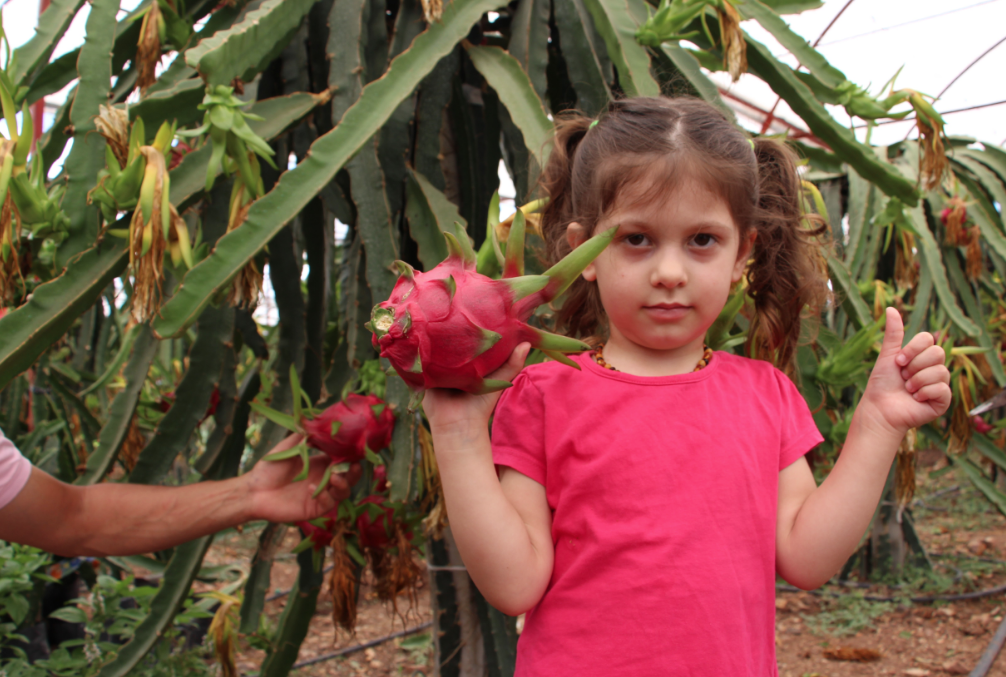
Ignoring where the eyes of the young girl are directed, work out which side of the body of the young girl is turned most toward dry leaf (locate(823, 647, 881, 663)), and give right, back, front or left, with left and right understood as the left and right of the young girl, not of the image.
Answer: back

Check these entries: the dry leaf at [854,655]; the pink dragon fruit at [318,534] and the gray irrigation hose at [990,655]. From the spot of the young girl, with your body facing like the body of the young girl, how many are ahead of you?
0

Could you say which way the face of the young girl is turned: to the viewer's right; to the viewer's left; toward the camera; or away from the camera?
toward the camera

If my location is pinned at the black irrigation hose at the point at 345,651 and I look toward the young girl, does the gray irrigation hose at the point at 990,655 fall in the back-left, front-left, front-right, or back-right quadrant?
front-left

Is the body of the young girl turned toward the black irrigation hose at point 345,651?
no

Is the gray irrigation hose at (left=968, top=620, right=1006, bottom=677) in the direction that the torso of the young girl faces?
no

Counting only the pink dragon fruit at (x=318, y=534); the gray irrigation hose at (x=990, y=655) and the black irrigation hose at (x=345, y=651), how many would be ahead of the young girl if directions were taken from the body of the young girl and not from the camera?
0

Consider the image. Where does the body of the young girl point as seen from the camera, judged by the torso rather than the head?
toward the camera

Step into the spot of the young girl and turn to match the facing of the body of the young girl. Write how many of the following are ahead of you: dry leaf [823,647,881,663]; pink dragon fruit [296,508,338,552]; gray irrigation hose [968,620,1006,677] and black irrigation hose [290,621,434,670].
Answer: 0

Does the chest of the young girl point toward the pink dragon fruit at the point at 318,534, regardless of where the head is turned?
no

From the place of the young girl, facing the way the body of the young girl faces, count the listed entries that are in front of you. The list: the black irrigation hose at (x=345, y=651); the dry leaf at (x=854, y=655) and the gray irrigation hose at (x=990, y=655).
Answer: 0
